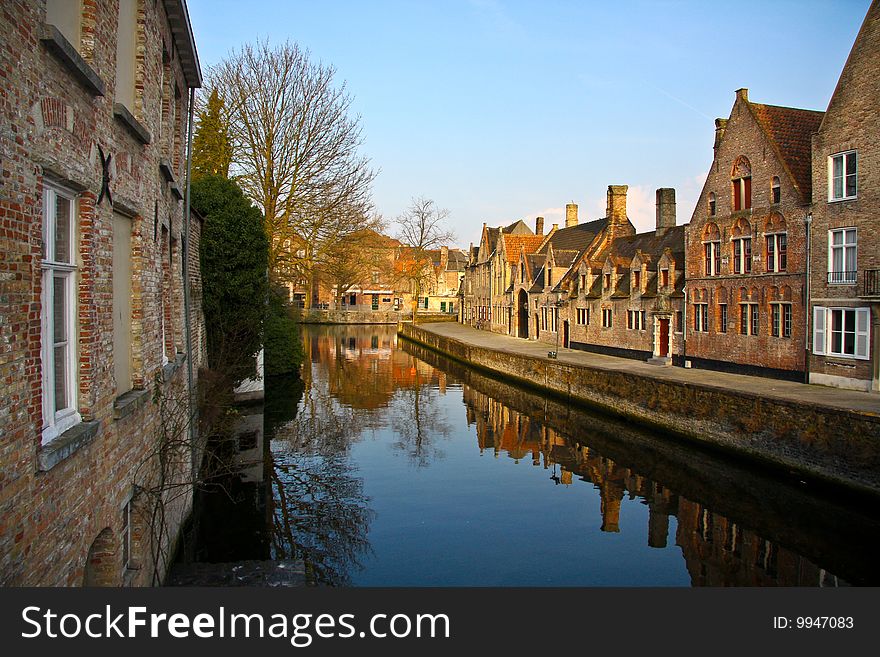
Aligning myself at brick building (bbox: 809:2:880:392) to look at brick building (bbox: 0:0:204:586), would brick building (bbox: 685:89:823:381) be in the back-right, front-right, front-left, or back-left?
back-right

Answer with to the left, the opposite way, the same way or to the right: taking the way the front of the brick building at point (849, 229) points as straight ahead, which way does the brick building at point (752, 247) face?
the same way

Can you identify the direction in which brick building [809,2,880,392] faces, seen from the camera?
facing the viewer and to the left of the viewer

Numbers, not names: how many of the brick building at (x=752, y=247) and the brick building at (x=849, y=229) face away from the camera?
0

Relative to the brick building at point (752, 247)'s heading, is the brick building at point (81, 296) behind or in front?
in front

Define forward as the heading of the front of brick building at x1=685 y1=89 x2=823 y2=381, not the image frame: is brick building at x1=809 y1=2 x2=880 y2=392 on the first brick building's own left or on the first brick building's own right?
on the first brick building's own left

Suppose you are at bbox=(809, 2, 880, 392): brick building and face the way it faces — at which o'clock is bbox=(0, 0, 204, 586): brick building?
bbox=(0, 0, 204, 586): brick building is roughly at 11 o'clock from bbox=(809, 2, 880, 392): brick building.

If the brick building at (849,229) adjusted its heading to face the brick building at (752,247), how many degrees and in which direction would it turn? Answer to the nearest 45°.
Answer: approximately 90° to its right
